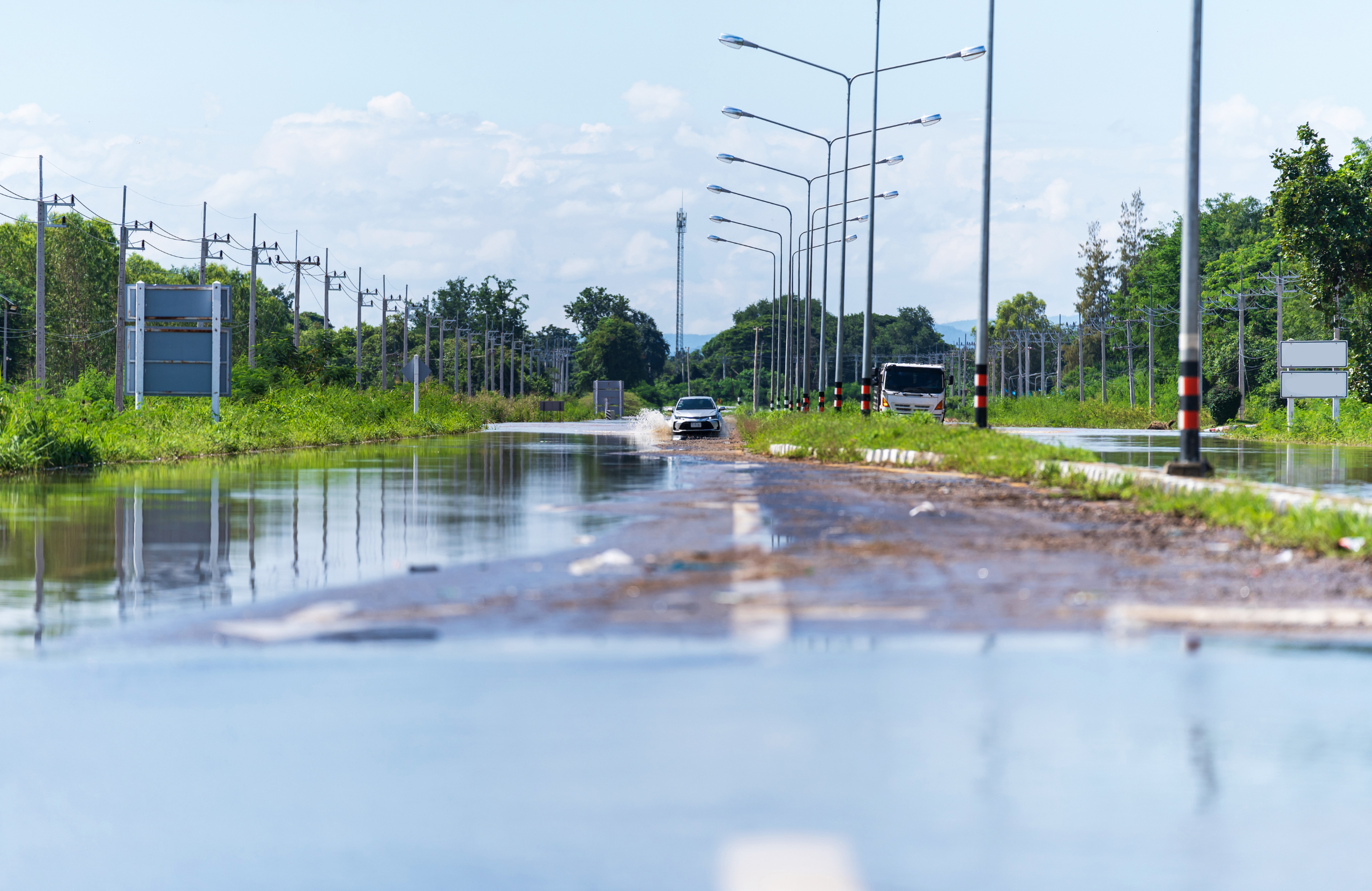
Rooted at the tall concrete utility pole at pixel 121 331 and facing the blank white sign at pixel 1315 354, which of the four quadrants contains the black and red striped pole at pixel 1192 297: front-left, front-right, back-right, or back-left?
front-right

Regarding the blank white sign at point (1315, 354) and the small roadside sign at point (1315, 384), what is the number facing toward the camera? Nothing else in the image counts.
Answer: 2

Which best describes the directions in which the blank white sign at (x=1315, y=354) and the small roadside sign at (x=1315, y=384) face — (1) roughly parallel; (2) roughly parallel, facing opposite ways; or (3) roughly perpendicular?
roughly parallel

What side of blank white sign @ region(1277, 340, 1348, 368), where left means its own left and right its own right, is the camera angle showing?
front

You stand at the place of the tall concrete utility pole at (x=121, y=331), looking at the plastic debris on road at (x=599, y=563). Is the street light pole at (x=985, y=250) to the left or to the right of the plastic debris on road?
left

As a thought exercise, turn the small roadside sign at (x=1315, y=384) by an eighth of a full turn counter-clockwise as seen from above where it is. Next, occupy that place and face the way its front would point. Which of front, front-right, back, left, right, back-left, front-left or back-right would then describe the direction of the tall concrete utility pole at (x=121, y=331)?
right

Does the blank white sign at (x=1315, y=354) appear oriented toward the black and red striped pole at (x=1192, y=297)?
yes

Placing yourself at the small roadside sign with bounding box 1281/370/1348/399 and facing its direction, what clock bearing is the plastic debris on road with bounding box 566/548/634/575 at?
The plastic debris on road is roughly at 12 o'clock from the small roadside sign.

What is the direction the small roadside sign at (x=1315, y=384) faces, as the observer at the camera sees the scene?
facing the viewer

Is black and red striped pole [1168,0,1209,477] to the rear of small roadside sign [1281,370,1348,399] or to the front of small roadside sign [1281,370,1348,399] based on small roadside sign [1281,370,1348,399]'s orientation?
to the front

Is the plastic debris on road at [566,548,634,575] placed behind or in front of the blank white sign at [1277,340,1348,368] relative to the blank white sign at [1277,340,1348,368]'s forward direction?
in front

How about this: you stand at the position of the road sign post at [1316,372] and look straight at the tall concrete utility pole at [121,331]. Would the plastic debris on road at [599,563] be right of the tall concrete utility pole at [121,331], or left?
left

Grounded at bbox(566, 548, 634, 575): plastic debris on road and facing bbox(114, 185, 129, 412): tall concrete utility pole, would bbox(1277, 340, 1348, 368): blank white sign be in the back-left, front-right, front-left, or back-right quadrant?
front-right
